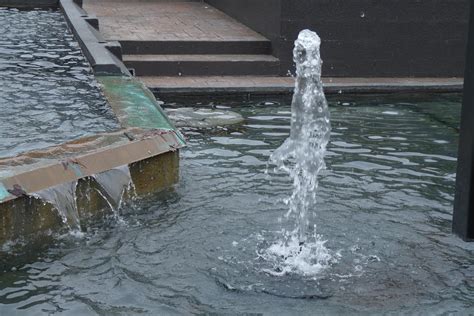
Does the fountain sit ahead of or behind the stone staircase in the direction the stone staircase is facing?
ahead

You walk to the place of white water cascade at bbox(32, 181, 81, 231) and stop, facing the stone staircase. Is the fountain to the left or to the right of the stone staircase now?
right

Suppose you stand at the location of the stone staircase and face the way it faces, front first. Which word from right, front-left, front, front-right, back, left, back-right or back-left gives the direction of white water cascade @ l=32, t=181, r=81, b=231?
front

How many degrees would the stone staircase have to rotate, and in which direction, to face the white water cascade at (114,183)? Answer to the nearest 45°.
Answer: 0° — it already faces it

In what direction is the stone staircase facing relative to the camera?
toward the camera
